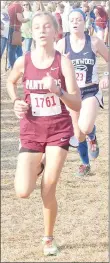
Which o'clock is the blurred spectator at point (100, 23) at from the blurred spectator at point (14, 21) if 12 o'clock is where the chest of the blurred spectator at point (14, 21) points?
the blurred spectator at point (100, 23) is roughly at 10 o'clock from the blurred spectator at point (14, 21).
